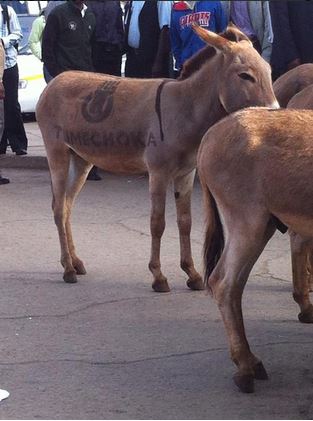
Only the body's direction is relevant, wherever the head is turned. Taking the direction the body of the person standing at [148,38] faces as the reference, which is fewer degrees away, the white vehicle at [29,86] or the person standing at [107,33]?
the person standing

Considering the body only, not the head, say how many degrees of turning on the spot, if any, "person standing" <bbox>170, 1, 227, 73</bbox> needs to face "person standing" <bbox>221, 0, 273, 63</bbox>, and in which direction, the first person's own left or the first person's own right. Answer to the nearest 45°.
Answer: approximately 135° to the first person's own left

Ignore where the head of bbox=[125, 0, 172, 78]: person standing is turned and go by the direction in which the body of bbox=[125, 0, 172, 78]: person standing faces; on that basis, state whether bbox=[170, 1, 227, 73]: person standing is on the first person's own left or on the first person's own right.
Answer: on the first person's own left

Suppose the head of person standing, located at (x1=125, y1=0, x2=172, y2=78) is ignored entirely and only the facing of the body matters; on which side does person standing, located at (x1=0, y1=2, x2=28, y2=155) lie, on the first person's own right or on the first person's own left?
on the first person's own right

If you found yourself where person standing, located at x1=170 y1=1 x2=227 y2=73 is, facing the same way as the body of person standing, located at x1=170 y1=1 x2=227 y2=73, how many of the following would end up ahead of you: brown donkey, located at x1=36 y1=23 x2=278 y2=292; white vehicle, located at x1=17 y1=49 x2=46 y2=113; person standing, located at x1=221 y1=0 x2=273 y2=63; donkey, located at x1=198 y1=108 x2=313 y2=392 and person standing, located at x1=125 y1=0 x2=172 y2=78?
2

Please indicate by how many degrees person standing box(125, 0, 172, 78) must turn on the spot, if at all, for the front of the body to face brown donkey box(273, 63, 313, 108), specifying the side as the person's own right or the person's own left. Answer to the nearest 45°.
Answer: approximately 45° to the person's own left

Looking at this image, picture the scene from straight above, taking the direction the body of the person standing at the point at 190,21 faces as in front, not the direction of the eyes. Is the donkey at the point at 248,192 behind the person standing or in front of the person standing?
in front

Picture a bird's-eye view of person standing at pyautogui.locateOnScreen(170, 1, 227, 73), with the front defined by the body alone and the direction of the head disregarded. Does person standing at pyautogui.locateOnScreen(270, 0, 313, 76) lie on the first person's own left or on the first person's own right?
on the first person's own left

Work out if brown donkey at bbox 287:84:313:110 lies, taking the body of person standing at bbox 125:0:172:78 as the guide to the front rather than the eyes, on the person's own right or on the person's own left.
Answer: on the person's own left

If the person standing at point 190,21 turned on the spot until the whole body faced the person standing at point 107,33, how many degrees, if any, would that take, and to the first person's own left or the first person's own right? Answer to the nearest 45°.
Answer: approximately 135° to the first person's own right

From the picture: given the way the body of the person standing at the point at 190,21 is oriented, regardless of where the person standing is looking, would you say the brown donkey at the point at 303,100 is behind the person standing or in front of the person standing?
in front

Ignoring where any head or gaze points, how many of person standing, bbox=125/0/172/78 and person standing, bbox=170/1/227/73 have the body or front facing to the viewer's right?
0
